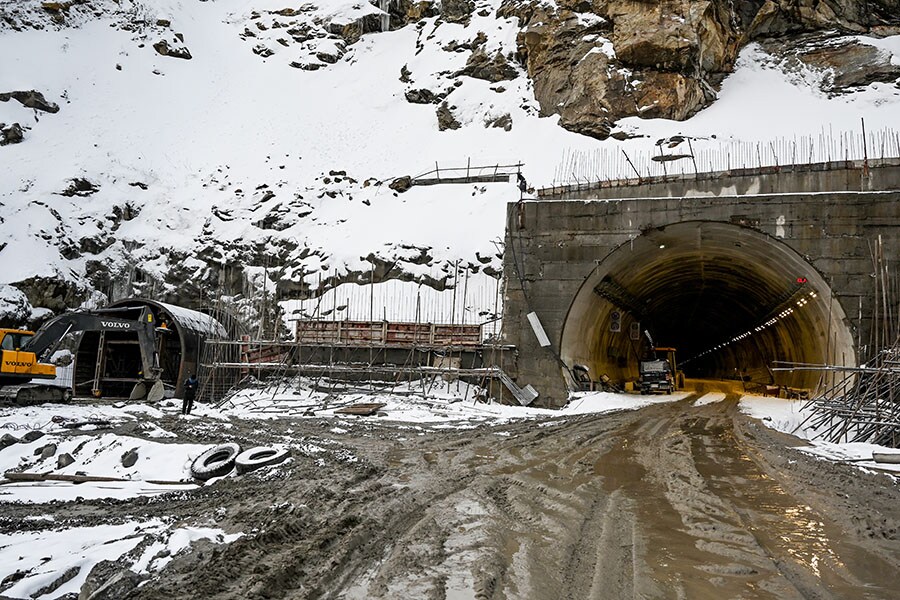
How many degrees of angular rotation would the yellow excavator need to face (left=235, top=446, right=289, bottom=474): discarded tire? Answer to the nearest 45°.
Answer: approximately 90° to its right

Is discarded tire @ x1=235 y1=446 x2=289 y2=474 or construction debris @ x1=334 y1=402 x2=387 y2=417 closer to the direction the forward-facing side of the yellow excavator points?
the construction debris

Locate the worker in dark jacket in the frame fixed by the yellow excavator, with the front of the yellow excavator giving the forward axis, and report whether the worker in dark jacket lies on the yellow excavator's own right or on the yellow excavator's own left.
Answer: on the yellow excavator's own right

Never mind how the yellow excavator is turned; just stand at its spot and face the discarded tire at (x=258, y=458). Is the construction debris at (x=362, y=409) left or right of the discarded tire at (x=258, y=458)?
left

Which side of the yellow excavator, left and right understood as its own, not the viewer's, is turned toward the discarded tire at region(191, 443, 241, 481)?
right

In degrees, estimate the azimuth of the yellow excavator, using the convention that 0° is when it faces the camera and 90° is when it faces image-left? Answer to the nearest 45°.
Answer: approximately 270°
